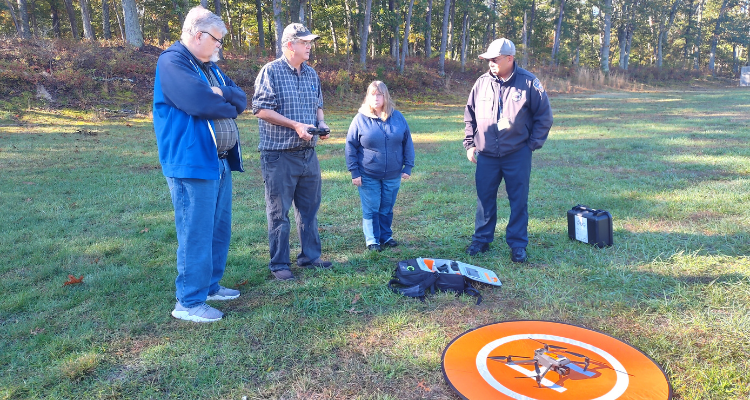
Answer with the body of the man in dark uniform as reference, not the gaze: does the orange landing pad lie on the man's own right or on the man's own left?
on the man's own left

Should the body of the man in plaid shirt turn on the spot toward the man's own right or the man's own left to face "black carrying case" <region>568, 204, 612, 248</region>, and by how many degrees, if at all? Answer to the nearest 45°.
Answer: approximately 45° to the man's own left

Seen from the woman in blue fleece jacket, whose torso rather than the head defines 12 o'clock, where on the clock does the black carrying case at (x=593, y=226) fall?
The black carrying case is roughly at 9 o'clock from the woman in blue fleece jacket.

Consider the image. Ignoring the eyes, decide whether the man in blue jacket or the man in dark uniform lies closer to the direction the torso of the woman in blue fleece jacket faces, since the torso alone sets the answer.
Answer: the man in blue jacket

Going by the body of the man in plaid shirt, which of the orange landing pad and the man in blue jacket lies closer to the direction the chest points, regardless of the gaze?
the orange landing pad

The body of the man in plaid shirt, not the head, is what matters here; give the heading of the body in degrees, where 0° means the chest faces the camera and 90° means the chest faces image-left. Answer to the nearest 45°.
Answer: approximately 315°

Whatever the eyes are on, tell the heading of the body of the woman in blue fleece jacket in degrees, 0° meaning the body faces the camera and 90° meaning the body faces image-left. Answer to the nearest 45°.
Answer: approximately 0°
